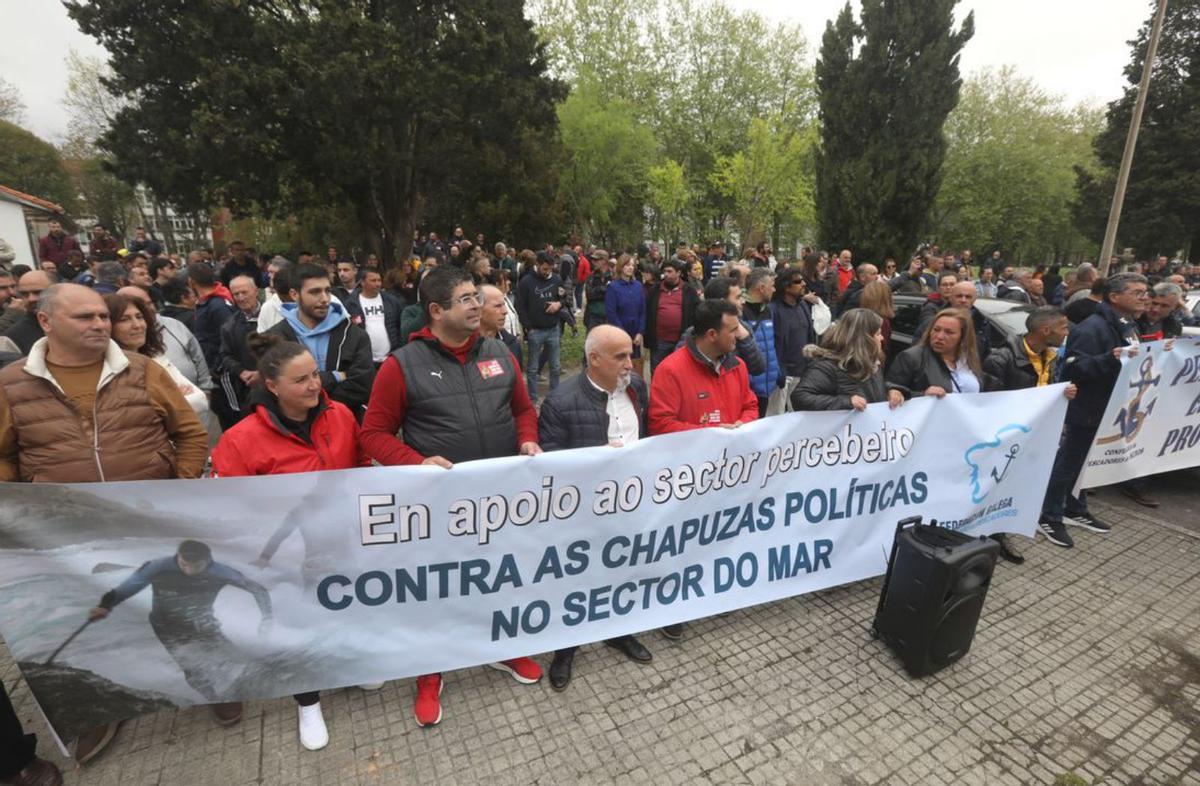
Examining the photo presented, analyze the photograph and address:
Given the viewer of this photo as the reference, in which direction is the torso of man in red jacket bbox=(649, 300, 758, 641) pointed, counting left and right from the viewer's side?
facing the viewer and to the right of the viewer

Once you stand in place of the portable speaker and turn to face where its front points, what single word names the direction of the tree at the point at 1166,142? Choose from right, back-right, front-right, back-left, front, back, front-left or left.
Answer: back-left

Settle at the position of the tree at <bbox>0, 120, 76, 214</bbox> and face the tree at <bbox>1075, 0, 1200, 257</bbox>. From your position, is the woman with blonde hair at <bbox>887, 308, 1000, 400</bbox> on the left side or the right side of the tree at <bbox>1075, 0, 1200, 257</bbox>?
right

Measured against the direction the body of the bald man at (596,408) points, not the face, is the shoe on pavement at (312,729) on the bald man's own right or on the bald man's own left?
on the bald man's own right

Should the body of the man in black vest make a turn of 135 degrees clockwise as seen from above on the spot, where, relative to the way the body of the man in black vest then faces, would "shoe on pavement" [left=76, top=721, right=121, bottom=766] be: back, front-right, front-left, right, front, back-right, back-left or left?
front

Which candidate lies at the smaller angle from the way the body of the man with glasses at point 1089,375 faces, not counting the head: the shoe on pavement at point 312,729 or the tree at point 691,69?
the shoe on pavement

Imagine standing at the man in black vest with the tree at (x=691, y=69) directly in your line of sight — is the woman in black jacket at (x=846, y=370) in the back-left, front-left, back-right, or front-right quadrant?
front-right

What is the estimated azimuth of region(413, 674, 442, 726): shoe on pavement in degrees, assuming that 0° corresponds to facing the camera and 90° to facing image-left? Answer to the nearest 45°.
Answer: approximately 0°

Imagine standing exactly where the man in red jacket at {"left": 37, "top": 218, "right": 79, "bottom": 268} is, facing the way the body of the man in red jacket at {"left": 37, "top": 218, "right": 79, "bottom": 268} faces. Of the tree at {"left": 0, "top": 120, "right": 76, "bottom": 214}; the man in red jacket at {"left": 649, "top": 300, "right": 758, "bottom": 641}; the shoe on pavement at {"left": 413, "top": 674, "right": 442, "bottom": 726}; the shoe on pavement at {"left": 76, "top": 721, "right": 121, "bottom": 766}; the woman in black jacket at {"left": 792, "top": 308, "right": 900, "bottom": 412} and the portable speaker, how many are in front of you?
5

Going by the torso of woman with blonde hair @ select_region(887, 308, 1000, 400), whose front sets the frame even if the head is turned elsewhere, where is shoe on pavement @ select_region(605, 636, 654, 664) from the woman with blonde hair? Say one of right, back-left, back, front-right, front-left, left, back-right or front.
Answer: right

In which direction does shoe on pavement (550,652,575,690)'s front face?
toward the camera

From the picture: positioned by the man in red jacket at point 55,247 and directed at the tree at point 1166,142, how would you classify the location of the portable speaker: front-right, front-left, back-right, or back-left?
front-right

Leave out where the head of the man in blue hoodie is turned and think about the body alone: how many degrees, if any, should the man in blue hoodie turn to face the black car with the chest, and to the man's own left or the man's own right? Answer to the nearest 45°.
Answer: approximately 45° to the man's own left

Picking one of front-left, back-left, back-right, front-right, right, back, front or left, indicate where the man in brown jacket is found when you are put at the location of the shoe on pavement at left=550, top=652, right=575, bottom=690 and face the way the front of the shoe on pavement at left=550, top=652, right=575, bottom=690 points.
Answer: right

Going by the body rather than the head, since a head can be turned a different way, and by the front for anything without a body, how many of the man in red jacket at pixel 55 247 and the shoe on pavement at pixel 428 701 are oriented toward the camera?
2

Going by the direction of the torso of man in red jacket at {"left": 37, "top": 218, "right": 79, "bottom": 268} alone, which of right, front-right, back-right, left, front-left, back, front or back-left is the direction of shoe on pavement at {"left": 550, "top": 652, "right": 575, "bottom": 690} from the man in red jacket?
front
